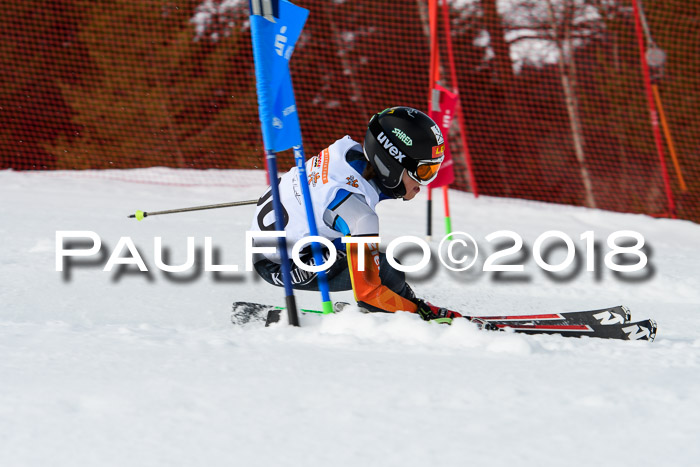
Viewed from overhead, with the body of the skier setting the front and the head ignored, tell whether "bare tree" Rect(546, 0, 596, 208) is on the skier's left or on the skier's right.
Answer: on the skier's left

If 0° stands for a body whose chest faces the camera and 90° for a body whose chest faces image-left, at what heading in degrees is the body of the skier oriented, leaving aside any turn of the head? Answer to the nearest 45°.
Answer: approximately 270°

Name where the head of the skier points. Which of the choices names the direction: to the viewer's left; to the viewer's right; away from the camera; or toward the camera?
to the viewer's right
